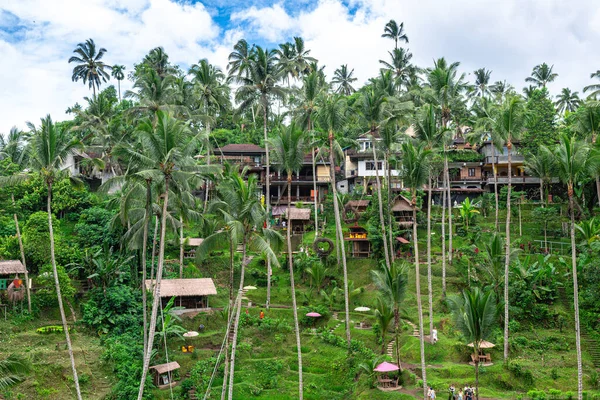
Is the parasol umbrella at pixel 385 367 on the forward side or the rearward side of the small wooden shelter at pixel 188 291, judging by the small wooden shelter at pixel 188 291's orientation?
on the forward side

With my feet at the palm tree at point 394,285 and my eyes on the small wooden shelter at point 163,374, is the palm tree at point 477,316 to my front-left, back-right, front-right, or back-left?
back-left

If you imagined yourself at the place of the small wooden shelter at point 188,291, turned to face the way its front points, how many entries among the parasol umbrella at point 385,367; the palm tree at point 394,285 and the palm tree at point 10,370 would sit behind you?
0

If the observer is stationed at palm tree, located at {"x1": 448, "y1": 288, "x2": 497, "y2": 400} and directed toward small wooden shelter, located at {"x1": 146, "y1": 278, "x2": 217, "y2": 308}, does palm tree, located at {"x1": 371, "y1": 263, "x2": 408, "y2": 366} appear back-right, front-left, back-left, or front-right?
front-right

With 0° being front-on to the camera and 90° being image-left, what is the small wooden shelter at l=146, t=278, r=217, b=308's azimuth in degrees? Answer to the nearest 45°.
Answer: approximately 0°

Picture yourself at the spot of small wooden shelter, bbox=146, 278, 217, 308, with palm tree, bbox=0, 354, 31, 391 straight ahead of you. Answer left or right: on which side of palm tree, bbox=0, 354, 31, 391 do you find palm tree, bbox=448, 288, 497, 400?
left

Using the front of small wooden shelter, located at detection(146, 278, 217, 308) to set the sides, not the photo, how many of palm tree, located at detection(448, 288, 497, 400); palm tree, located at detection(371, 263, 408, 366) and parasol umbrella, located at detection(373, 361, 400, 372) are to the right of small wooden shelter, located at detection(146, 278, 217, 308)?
0

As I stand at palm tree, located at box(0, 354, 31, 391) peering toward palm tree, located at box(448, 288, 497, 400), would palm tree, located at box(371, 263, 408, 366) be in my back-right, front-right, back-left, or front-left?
front-left

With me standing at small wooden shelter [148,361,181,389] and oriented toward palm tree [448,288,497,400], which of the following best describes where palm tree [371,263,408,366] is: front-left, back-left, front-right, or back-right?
front-left

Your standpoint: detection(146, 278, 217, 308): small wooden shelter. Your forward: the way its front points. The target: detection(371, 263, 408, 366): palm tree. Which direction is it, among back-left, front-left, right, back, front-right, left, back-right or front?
front-left

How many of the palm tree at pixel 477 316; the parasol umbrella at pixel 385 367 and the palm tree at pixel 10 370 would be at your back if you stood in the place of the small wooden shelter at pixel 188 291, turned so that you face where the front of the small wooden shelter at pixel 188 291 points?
0

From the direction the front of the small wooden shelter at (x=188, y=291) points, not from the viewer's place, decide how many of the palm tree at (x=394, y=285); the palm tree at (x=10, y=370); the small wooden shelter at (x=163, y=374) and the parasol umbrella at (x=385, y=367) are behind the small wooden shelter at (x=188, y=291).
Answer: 0

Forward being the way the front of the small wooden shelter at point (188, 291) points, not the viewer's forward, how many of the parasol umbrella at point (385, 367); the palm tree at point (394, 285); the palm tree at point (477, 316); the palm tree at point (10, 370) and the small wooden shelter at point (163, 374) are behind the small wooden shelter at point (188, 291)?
0

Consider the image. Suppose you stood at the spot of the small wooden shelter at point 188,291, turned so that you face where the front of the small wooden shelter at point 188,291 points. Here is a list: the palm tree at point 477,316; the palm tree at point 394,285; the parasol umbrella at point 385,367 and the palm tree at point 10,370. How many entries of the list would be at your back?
0

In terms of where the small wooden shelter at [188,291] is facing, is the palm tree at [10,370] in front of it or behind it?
in front

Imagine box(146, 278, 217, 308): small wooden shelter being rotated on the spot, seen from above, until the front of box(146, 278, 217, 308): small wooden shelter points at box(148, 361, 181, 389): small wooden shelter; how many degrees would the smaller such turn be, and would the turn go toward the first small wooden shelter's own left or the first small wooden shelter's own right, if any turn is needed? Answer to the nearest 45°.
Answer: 0° — it already faces it
